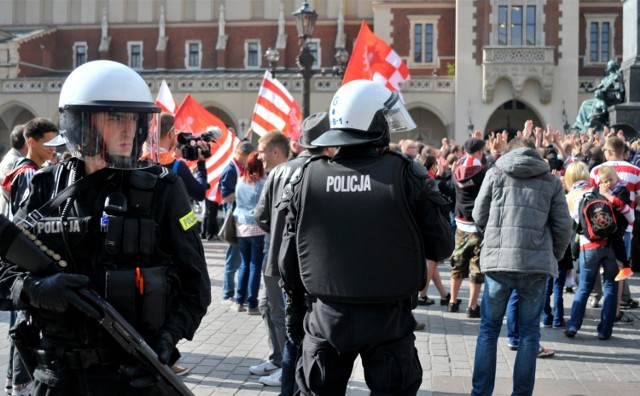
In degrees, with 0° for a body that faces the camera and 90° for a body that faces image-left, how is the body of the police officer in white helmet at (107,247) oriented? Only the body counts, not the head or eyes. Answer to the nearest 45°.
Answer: approximately 0°

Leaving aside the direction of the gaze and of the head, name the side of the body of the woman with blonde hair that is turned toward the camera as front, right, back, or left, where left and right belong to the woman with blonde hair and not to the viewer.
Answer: back

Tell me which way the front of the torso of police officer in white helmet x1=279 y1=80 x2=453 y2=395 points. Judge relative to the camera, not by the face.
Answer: away from the camera

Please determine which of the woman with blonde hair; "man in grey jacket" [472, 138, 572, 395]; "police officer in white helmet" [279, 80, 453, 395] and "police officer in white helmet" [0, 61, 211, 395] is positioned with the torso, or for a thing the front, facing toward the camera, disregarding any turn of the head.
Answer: "police officer in white helmet" [0, 61, 211, 395]

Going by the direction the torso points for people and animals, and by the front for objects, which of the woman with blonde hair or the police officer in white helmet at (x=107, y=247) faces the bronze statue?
the woman with blonde hair

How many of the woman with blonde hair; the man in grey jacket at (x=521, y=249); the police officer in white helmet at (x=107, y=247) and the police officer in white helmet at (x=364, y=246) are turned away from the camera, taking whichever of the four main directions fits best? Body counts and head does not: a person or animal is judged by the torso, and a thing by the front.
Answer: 3

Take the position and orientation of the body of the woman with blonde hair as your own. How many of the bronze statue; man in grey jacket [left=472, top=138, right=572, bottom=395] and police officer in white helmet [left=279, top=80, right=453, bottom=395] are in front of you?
1

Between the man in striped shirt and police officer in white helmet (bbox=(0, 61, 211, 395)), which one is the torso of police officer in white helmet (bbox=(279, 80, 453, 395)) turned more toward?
the man in striped shirt

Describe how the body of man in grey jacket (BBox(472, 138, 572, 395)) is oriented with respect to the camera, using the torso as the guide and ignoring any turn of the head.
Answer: away from the camera

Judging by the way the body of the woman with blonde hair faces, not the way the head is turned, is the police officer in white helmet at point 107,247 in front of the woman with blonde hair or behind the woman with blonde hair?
behind

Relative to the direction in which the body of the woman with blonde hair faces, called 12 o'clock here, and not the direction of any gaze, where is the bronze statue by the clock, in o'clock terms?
The bronze statue is roughly at 12 o'clock from the woman with blonde hair.
